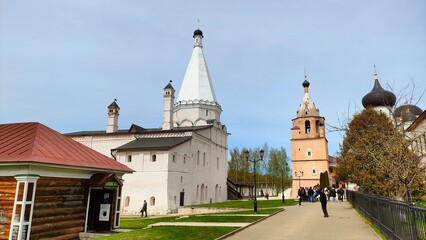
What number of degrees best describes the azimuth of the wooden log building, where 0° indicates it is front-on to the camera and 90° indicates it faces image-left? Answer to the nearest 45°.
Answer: approximately 315°

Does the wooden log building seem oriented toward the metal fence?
yes

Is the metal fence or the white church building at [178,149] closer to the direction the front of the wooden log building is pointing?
the metal fence

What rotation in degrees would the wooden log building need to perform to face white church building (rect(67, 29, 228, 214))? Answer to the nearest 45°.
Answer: approximately 90° to its left
